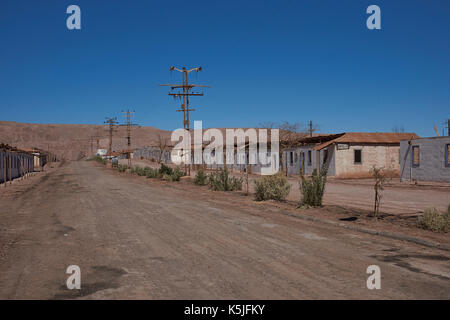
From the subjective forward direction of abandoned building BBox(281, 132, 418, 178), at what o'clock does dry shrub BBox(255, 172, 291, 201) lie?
The dry shrub is roughly at 11 o'clock from the abandoned building.

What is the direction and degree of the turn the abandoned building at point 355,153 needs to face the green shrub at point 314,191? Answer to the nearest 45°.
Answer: approximately 45° to its left

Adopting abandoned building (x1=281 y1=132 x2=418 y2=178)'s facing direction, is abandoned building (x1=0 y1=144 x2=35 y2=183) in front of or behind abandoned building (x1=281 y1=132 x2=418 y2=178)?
in front

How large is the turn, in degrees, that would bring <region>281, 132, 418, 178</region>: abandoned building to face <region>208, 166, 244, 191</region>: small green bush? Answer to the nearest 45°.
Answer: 0° — it already faces it

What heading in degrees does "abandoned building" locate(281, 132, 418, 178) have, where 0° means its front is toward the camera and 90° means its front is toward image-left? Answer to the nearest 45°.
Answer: approximately 45°
